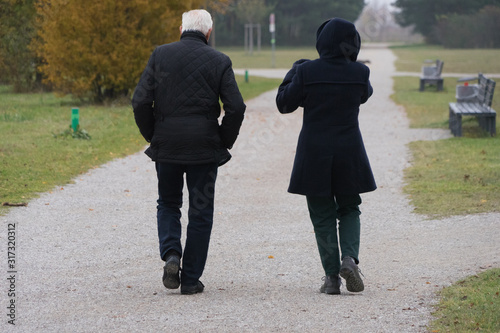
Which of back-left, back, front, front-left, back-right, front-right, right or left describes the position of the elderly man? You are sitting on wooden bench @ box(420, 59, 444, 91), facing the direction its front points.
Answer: left

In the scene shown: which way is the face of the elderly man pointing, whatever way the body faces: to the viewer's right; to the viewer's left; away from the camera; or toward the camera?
away from the camera

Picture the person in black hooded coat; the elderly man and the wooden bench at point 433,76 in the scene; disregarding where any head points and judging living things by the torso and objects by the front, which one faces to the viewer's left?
the wooden bench

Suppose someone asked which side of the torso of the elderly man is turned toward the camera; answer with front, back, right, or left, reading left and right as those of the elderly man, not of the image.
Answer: back

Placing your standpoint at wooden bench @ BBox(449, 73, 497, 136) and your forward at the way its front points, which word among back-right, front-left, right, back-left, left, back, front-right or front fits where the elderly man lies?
left

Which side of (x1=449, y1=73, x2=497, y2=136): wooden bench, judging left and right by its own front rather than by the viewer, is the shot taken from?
left

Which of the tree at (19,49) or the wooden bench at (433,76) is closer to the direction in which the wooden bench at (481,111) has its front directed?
the tree

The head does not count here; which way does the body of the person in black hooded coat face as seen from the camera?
away from the camera

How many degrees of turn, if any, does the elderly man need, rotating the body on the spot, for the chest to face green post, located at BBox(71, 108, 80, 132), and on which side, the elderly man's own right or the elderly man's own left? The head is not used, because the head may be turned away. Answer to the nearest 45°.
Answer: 0° — they already face it

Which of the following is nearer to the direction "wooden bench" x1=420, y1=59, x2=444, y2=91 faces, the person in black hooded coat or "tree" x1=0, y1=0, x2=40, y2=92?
the tree

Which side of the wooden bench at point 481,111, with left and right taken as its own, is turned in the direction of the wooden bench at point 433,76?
right

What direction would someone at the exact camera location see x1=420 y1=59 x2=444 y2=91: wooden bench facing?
facing to the left of the viewer

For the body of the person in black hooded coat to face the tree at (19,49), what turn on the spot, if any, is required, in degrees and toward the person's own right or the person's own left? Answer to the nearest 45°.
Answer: approximately 45° to the person's own left

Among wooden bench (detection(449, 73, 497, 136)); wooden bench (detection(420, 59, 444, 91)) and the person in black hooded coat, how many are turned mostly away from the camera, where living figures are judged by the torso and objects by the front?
1

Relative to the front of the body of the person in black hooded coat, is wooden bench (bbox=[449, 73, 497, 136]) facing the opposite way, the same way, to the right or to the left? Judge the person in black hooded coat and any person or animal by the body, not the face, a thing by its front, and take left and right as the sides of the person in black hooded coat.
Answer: to the left

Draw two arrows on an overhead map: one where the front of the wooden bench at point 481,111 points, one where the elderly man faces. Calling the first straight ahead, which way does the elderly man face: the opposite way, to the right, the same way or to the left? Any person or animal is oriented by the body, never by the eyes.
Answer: to the right
